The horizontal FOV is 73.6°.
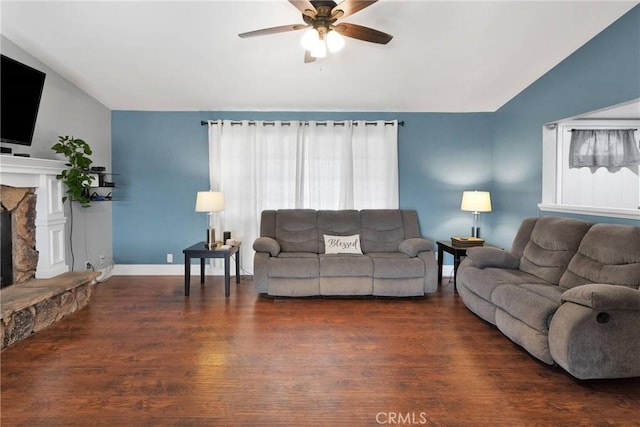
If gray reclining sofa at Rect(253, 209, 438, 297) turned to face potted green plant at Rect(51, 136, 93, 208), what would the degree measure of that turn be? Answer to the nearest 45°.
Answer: approximately 90° to its right

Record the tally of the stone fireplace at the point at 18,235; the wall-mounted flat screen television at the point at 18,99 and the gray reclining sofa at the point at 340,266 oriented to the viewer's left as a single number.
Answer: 0

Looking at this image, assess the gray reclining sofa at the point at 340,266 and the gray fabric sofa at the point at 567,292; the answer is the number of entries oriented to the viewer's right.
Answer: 0

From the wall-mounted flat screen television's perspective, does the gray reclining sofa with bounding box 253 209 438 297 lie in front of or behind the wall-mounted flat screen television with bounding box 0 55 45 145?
in front

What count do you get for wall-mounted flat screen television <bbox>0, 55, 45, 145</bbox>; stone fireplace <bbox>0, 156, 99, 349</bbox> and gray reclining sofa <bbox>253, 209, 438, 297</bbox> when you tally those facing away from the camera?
0

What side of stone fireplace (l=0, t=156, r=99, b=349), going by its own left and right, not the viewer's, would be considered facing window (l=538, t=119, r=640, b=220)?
front

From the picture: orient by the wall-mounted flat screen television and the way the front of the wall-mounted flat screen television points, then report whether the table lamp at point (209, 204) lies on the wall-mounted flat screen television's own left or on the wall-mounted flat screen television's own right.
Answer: on the wall-mounted flat screen television's own left

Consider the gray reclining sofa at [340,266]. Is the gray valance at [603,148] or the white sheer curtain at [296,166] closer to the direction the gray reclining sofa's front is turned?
the gray valance

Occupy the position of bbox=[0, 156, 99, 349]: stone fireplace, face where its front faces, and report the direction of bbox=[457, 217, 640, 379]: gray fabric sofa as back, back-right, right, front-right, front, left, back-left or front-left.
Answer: front

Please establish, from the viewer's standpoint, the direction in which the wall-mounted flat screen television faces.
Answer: facing the viewer and to the right of the viewer

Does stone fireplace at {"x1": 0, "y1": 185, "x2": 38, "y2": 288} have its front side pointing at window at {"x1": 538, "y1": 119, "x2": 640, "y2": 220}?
yes

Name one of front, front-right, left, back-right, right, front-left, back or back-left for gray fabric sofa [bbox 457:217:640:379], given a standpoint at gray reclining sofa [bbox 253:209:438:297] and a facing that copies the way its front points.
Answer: front-left

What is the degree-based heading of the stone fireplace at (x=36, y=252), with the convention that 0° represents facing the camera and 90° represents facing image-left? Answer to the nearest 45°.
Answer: approximately 315°

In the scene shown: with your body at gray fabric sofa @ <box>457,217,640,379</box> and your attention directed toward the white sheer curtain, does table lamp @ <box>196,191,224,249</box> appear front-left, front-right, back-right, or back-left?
front-left

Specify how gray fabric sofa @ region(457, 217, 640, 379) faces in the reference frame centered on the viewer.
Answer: facing the viewer and to the left of the viewer

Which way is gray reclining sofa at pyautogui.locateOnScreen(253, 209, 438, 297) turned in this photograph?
toward the camera

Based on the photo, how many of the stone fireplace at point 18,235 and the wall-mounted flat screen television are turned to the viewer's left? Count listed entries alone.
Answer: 0
